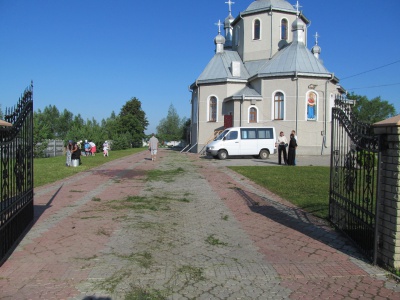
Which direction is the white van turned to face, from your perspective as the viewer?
facing to the left of the viewer

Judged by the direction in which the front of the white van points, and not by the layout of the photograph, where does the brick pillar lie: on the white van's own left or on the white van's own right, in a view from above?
on the white van's own left

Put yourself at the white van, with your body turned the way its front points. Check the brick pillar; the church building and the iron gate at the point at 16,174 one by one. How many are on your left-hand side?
2

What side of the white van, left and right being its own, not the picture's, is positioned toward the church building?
right
